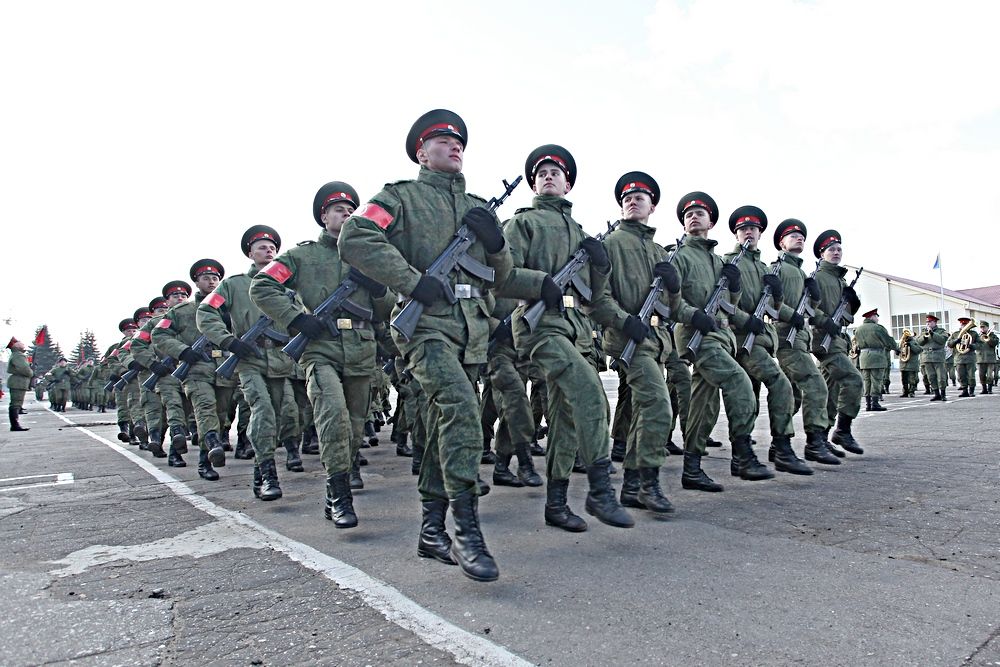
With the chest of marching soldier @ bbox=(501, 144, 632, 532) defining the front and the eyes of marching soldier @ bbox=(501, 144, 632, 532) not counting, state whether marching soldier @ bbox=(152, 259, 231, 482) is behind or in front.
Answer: behind

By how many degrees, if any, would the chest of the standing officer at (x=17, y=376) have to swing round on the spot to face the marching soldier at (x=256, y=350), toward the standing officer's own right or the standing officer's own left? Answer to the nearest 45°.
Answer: approximately 90° to the standing officer's own right

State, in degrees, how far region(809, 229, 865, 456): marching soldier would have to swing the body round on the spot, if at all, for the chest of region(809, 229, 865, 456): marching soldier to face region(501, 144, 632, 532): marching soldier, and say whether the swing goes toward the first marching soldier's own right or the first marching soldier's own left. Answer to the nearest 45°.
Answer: approximately 45° to the first marching soldier's own right

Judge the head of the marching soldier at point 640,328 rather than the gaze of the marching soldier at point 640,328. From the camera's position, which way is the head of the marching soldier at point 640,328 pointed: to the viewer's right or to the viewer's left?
to the viewer's left

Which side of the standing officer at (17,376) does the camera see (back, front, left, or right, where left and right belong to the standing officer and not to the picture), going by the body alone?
right

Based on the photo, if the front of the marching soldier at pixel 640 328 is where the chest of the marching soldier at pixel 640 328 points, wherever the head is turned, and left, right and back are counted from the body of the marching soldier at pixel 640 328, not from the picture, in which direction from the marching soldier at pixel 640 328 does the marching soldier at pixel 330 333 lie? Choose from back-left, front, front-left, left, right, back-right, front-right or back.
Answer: back-right

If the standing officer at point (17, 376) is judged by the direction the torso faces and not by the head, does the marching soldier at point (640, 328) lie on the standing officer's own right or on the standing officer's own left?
on the standing officer's own right

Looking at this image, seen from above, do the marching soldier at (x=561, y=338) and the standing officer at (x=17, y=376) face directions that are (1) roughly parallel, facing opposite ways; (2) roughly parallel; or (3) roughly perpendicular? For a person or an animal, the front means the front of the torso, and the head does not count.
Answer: roughly perpendicular
